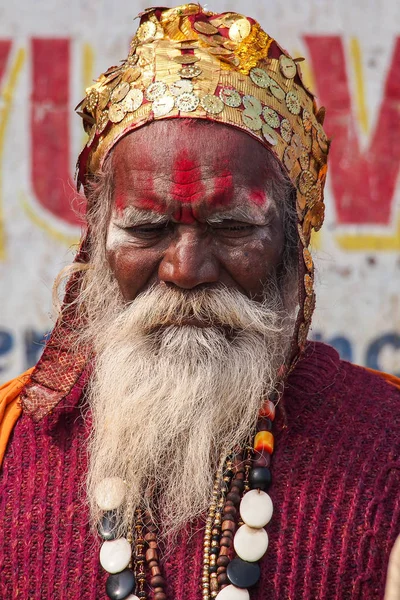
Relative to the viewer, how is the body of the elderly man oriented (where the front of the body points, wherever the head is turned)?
toward the camera
